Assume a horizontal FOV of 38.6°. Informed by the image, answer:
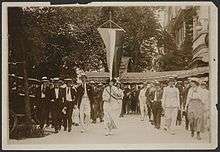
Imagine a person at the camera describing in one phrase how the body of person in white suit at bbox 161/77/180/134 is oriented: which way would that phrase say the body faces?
toward the camera
